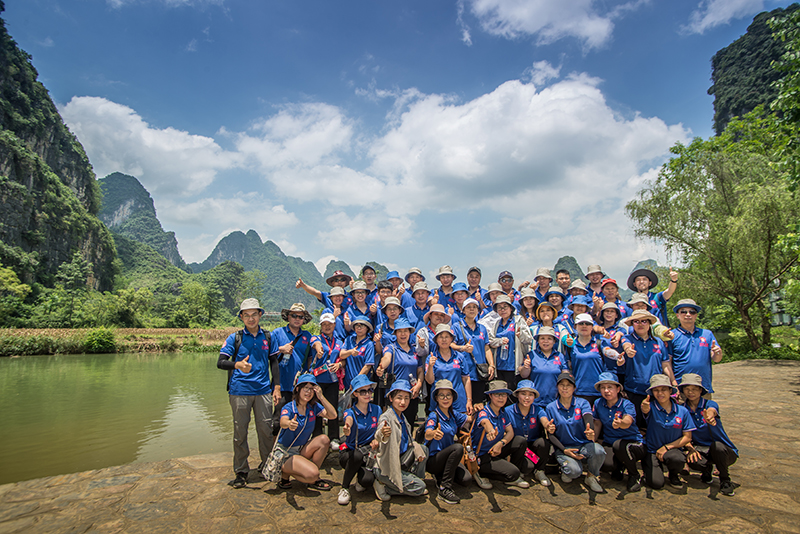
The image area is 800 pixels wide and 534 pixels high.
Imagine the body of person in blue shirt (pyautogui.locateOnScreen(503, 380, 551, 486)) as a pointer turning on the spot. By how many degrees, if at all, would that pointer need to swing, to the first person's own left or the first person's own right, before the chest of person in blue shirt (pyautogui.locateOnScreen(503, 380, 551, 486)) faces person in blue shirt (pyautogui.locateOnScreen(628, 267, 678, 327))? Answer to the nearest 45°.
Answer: approximately 135° to the first person's own left

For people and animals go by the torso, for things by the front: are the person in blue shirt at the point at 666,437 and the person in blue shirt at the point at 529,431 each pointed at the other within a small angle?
no

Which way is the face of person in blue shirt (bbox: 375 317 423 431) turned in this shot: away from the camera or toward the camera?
toward the camera

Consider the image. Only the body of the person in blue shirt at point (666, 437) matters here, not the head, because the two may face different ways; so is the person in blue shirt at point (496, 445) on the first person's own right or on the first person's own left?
on the first person's own right

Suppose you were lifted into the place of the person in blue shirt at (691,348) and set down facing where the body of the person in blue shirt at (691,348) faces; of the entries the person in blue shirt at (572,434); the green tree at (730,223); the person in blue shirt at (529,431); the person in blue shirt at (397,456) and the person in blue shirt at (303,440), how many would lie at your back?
1

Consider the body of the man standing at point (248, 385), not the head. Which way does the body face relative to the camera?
toward the camera

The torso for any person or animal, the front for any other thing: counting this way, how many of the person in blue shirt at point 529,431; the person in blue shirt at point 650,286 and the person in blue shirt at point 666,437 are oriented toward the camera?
3

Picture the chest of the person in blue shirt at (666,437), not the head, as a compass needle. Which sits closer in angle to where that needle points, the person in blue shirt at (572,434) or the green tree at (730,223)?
the person in blue shirt

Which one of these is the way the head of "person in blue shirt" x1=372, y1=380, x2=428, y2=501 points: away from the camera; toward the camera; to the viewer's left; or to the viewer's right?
toward the camera

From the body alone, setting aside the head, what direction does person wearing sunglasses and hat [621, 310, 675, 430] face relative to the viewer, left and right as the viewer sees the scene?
facing the viewer

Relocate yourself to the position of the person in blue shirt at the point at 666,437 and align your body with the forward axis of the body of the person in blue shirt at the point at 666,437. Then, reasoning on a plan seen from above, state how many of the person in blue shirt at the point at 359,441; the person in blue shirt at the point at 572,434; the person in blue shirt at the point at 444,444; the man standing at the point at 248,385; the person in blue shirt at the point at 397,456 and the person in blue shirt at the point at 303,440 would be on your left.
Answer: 0

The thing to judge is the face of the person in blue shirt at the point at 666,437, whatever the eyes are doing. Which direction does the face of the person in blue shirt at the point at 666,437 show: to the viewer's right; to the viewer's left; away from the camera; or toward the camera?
toward the camera

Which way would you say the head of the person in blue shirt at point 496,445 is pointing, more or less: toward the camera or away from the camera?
toward the camera

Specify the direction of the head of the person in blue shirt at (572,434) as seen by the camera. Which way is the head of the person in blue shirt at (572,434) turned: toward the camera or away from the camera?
toward the camera

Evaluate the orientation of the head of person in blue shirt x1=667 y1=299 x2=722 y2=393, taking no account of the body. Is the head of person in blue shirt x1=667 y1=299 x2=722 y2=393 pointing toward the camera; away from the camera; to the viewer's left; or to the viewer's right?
toward the camera

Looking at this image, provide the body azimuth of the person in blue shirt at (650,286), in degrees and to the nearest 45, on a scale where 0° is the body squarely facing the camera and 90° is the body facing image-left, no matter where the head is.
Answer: approximately 0°
